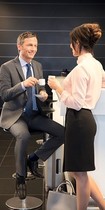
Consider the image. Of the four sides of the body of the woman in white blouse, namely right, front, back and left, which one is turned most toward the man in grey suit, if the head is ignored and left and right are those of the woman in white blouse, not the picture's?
front

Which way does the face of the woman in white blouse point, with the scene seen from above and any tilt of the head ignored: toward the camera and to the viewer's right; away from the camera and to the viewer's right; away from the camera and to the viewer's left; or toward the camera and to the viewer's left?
away from the camera and to the viewer's left

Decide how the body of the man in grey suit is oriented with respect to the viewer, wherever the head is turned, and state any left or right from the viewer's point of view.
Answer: facing the viewer and to the right of the viewer

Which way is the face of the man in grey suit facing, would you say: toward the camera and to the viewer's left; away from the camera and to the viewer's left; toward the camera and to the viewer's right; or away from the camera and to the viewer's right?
toward the camera and to the viewer's right

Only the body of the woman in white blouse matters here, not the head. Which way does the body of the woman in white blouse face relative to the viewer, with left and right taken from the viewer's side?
facing away from the viewer and to the left of the viewer

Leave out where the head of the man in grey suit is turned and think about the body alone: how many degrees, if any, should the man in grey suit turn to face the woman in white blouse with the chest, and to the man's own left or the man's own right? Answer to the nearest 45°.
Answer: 0° — they already face them

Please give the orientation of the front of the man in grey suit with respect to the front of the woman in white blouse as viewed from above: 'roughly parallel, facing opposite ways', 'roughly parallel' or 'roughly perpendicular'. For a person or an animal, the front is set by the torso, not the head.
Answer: roughly parallel, facing opposite ways
